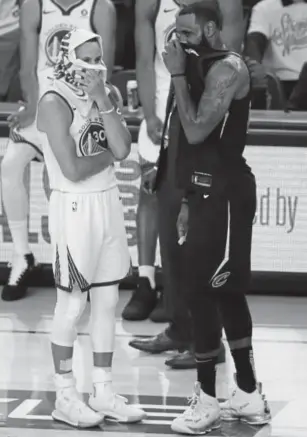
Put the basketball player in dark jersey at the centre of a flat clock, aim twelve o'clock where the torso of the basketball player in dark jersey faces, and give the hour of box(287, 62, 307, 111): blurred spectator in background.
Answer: The blurred spectator in background is roughly at 5 o'clock from the basketball player in dark jersey.

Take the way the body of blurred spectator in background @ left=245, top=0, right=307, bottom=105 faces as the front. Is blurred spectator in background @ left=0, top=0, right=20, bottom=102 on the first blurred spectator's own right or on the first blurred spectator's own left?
on the first blurred spectator's own right

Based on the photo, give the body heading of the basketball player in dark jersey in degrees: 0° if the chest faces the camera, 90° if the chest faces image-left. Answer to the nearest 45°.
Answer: approximately 45°

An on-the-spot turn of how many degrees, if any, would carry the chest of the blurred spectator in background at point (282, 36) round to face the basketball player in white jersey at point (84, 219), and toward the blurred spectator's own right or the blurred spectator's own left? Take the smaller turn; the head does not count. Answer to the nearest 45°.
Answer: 0° — they already face them

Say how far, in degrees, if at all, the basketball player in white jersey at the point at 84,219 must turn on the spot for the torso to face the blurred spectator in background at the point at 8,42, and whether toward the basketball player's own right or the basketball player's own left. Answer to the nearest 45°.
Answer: approximately 135° to the basketball player's own left

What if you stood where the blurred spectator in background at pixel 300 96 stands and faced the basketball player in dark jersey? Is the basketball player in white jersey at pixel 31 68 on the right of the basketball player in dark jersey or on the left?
right

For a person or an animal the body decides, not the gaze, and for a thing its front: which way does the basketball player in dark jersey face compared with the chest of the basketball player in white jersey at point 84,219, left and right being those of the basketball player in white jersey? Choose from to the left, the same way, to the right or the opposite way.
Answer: to the right

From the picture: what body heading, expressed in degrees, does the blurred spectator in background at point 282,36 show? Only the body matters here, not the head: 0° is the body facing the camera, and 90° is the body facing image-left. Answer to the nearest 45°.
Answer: approximately 0°

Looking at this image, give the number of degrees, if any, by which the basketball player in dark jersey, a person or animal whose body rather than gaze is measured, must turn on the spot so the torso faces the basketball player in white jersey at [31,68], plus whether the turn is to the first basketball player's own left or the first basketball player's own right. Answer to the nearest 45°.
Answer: approximately 90° to the first basketball player's own right
